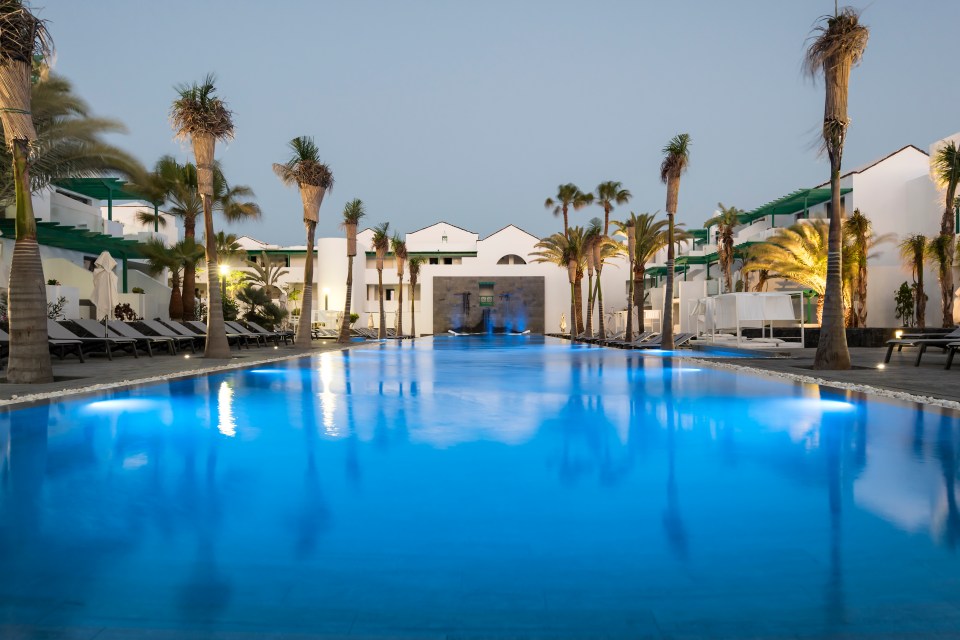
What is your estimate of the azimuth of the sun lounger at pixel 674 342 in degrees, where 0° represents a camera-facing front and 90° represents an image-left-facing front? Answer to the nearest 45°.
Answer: approximately 90°

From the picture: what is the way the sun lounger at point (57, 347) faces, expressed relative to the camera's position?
facing to the right of the viewer

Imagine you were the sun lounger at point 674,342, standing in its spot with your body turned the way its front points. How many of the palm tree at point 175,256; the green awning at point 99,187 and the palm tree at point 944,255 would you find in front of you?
2

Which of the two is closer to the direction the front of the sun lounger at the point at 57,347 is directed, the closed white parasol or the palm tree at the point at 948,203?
the palm tree

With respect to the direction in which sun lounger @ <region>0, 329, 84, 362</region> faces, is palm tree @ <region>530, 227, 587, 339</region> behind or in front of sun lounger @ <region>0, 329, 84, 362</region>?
in front

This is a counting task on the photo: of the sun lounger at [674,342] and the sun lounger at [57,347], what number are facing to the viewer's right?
1

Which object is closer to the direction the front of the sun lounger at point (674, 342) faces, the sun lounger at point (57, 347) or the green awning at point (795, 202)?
the sun lounger

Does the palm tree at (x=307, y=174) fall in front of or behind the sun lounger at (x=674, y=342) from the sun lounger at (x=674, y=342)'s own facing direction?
in front

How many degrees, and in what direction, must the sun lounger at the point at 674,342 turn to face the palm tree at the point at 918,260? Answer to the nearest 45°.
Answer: approximately 135° to its right

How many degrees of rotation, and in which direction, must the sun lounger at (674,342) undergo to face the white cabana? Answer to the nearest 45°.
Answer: approximately 135° to its left

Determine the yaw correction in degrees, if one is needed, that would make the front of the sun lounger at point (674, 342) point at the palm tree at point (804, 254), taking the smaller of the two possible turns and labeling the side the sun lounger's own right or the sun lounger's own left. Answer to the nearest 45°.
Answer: approximately 135° to the sun lounger's own right
